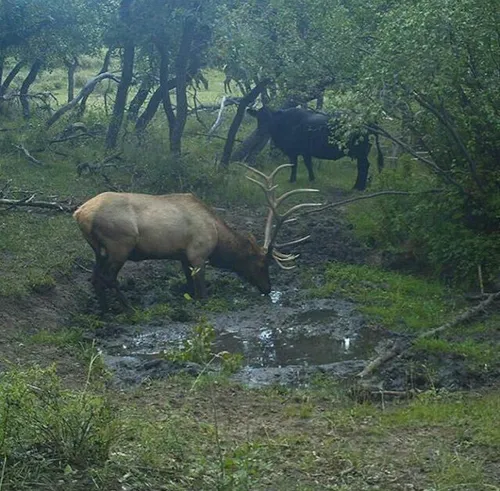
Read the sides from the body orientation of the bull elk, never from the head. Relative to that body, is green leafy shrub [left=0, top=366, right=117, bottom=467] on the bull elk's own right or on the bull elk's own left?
on the bull elk's own right

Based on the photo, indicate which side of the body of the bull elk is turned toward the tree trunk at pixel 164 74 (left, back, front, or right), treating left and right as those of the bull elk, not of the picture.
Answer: left

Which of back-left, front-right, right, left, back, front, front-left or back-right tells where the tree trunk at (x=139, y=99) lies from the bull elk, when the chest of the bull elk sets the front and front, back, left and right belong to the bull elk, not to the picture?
left

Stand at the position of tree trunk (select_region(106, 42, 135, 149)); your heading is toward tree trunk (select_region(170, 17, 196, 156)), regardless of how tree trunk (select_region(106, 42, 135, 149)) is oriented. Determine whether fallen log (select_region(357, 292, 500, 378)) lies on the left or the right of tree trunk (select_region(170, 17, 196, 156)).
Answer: right

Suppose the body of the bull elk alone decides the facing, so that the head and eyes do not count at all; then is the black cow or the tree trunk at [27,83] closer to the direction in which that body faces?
the black cow

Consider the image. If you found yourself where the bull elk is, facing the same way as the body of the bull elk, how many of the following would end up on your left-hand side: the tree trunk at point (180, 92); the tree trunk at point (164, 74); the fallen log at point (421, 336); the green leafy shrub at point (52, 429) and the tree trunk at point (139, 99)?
3

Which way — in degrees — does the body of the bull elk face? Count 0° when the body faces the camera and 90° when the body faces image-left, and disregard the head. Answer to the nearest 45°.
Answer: approximately 270°

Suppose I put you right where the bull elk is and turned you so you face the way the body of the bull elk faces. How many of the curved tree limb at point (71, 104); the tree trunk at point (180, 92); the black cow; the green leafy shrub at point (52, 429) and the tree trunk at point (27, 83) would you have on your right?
1

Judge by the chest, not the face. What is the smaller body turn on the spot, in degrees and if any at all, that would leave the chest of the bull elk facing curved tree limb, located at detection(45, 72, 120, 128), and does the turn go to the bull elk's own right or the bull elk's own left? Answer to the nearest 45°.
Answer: approximately 90° to the bull elk's own left

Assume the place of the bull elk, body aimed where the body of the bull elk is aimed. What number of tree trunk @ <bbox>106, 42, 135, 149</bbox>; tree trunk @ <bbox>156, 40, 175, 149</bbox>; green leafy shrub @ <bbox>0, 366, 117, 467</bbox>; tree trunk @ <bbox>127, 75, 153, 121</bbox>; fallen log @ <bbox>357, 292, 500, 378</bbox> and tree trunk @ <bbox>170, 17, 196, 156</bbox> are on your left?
4

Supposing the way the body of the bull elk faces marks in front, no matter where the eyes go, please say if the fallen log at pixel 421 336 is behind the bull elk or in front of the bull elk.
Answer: in front

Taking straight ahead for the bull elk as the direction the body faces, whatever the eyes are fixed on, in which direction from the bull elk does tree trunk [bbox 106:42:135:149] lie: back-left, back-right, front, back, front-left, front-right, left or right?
left

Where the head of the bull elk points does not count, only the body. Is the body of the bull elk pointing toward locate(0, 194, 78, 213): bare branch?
no

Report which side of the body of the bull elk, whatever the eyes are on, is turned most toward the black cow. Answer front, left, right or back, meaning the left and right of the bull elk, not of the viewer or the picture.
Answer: left

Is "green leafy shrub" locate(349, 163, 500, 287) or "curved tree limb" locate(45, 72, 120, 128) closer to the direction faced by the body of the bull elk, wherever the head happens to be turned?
the green leafy shrub

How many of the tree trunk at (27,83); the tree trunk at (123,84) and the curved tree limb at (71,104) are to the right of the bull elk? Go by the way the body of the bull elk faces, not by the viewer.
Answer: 0
